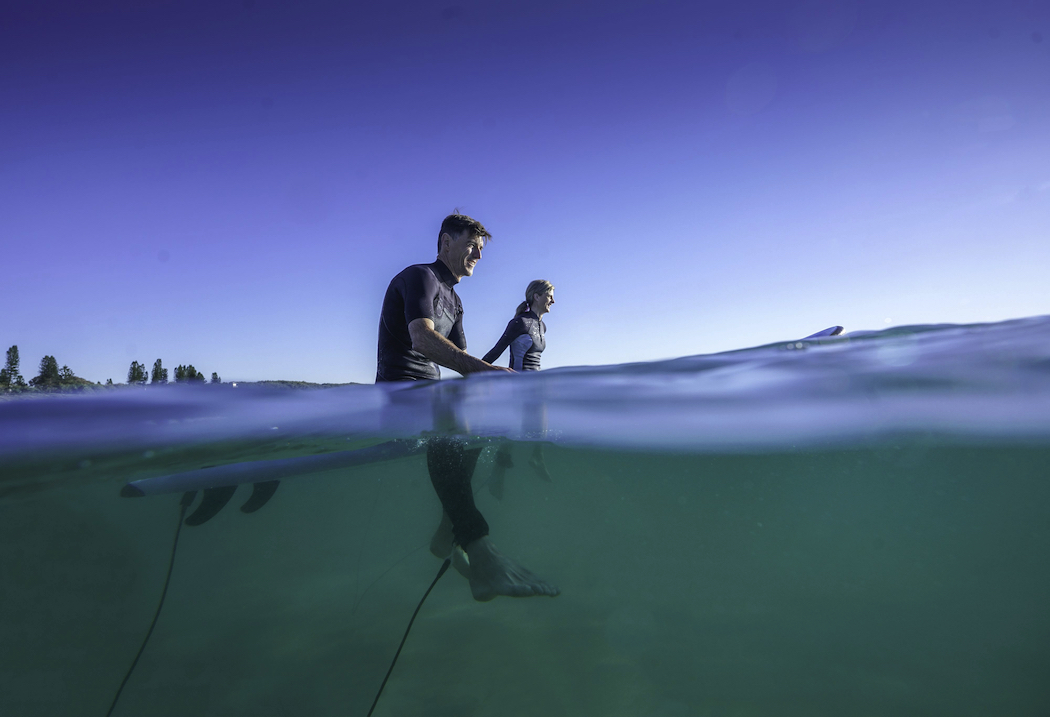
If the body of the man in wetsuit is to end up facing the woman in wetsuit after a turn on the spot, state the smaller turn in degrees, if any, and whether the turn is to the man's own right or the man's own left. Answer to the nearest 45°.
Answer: approximately 45° to the man's own left

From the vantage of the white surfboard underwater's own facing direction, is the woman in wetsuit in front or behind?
in front

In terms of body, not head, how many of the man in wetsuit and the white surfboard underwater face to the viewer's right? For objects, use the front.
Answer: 2

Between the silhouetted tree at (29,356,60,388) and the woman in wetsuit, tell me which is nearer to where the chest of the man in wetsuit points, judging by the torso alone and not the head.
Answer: the woman in wetsuit

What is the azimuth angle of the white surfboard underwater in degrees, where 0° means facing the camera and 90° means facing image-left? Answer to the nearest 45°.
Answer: approximately 270°

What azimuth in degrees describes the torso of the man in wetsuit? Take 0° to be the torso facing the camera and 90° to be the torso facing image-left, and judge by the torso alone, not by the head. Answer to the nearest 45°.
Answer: approximately 270°

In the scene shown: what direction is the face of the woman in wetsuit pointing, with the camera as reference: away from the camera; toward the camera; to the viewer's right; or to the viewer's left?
to the viewer's right

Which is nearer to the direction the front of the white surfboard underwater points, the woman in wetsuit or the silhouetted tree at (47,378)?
the woman in wetsuit

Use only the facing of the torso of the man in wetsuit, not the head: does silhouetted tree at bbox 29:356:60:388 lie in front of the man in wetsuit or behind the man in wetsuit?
behind
